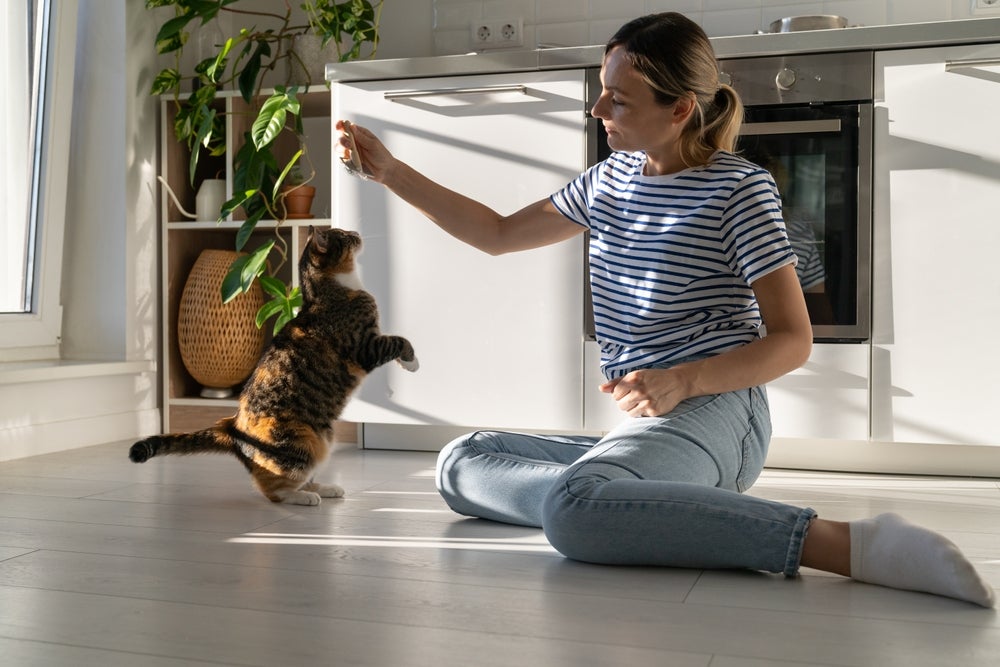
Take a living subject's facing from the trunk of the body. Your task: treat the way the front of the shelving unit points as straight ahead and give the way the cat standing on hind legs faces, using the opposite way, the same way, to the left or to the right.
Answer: to the left

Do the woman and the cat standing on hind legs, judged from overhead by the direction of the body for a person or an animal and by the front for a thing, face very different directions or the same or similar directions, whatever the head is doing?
very different directions

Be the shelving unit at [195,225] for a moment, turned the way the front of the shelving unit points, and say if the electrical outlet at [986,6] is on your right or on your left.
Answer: on your left

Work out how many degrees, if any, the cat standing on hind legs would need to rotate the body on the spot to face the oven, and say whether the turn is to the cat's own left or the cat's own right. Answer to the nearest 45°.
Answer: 0° — it already faces it

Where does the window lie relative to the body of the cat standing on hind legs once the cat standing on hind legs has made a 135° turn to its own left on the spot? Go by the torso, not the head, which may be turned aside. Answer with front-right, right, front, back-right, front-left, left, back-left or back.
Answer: front

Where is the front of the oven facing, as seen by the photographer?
facing the viewer

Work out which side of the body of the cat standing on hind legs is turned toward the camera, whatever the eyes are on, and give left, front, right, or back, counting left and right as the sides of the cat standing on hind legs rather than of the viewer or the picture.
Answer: right

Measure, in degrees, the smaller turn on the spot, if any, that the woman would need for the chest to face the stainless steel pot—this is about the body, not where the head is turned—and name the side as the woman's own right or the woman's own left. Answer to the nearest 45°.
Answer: approximately 135° to the woman's own right

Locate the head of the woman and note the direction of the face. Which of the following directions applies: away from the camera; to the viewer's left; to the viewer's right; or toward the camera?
to the viewer's left

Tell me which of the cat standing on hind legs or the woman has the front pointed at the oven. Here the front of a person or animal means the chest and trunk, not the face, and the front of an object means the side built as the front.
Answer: the cat standing on hind legs

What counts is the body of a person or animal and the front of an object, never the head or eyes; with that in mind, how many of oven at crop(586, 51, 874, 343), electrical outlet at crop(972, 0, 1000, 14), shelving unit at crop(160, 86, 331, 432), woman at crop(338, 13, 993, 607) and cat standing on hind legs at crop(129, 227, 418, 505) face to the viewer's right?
1

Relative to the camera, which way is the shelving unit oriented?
toward the camera

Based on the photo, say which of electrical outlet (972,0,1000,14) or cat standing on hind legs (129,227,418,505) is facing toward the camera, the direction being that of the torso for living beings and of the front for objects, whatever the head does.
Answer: the electrical outlet
